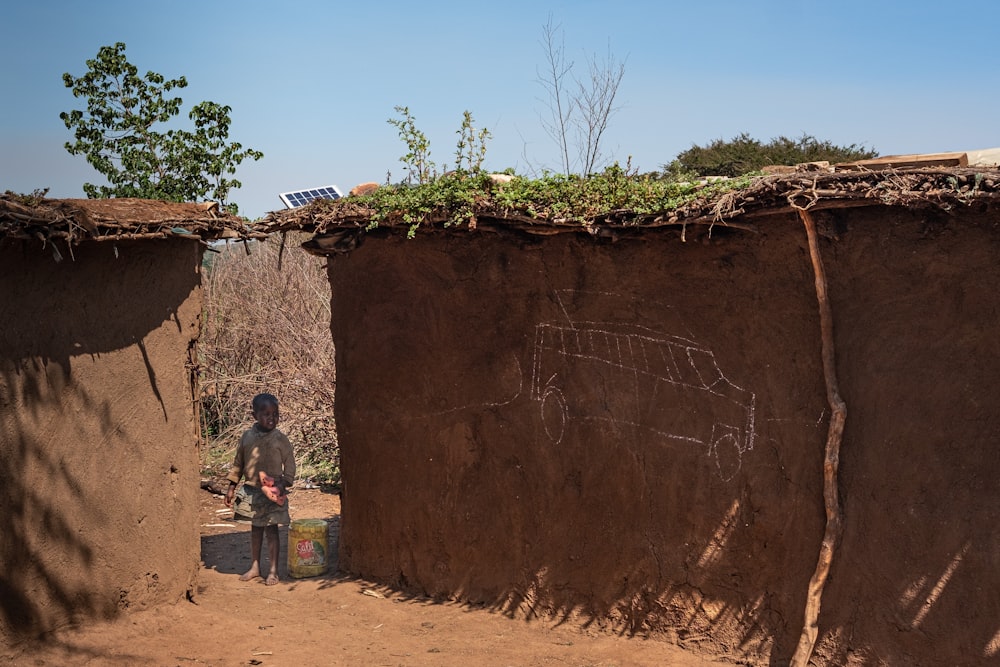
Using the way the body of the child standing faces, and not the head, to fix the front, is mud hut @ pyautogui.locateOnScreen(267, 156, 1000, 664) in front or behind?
in front

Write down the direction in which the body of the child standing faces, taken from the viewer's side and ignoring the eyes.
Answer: toward the camera

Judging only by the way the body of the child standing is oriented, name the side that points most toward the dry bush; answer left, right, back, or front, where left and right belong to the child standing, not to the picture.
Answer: back

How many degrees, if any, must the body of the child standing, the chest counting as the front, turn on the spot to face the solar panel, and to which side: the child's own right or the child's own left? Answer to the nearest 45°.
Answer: approximately 180°

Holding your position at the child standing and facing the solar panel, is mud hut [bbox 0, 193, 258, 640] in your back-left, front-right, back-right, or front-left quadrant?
back-left

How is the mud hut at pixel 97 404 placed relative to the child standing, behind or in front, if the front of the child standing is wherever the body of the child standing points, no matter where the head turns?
in front

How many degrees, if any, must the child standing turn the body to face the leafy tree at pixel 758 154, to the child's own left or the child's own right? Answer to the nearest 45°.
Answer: approximately 135° to the child's own left
